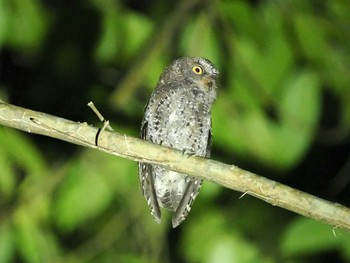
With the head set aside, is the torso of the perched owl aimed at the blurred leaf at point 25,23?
no

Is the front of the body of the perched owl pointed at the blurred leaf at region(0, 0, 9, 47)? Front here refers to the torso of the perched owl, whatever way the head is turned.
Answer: no

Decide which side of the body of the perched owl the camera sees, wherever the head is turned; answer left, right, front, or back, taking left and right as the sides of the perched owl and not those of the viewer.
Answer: front
